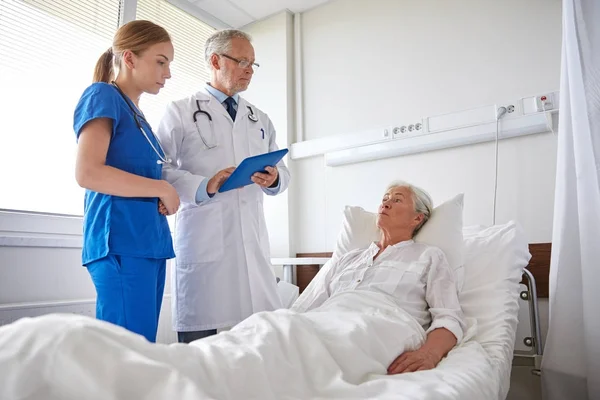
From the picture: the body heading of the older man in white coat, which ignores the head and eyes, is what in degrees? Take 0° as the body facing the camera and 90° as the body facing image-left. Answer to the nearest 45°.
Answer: approximately 315°

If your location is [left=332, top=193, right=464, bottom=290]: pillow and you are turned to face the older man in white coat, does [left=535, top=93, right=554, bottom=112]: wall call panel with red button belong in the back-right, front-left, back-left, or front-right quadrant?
back-right

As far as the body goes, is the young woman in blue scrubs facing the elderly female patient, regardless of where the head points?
yes

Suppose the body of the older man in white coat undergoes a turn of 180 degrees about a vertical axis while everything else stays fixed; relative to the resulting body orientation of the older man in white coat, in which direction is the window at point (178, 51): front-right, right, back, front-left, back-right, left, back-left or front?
front-right

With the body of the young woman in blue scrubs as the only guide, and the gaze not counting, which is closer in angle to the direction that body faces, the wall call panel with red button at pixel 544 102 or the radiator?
the wall call panel with red button

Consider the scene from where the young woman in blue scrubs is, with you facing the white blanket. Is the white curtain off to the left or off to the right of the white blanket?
left

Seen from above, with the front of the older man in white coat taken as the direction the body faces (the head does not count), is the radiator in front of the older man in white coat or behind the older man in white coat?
behind

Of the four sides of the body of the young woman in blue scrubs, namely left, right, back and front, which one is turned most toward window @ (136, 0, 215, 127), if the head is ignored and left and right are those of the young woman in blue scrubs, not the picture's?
left

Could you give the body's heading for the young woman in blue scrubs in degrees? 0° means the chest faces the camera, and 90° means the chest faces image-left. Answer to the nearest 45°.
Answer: approximately 270°

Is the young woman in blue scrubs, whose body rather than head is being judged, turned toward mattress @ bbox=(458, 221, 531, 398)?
yes

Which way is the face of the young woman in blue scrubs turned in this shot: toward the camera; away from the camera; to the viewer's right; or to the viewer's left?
to the viewer's right

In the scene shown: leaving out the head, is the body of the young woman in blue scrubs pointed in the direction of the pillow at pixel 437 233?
yes

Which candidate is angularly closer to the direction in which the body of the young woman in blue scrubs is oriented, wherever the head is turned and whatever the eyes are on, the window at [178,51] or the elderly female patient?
the elderly female patient

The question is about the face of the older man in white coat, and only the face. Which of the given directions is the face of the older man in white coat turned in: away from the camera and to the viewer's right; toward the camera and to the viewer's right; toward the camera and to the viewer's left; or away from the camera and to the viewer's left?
toward the camera and to the viewer's right

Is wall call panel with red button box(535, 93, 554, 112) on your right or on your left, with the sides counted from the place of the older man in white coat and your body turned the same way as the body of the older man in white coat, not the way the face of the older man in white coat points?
on your left
